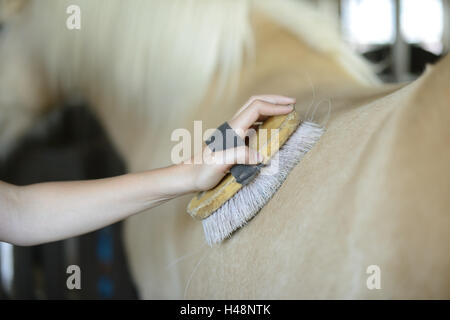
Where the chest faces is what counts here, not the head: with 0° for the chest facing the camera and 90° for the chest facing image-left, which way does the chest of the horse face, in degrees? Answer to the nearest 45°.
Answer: approximately 90°
